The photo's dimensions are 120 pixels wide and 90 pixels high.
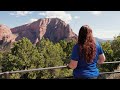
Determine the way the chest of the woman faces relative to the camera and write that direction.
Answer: away from the camera

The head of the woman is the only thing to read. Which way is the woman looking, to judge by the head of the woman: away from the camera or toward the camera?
away from the camera
